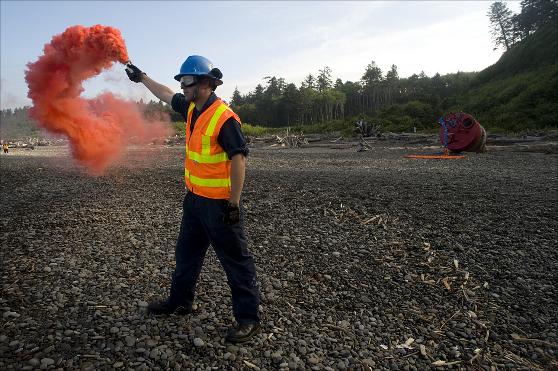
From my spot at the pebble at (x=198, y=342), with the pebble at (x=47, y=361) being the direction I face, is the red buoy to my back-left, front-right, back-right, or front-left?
back-right

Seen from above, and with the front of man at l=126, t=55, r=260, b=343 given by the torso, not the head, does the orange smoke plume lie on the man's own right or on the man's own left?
on the man's own right

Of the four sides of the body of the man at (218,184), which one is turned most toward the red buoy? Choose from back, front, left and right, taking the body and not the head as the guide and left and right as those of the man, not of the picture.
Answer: back

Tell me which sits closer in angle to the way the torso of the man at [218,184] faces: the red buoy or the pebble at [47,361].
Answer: the pebble

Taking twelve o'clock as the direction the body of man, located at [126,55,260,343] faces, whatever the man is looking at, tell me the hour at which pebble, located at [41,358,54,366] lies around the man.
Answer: The pebble is roughly at 1 o'clock from the man.

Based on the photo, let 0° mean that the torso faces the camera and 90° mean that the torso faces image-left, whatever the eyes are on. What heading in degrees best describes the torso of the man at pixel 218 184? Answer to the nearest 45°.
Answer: approximately 45°
